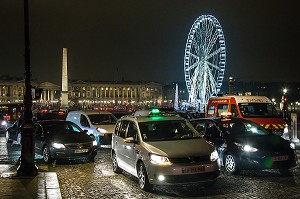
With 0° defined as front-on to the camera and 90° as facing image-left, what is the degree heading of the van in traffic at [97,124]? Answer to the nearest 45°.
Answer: approximately 315°

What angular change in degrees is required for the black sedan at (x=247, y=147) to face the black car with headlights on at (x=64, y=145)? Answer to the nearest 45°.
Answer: approximately 135° to its right

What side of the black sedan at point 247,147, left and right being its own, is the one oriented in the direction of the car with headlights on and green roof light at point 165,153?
right

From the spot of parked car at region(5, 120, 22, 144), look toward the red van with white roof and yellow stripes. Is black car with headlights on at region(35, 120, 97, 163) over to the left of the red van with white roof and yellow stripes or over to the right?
right

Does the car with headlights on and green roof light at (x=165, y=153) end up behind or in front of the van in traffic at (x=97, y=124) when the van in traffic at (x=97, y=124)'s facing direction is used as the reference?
in front

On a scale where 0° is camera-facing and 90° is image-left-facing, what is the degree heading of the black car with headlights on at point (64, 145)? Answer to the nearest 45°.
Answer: approximately 315°

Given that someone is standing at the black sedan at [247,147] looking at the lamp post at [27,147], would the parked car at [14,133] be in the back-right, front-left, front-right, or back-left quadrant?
front-right

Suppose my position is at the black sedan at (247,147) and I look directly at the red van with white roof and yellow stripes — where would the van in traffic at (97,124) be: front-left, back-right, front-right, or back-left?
front-left

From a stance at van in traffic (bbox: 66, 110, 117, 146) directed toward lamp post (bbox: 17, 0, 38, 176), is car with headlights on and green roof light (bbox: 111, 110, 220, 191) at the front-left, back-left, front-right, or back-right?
front-left

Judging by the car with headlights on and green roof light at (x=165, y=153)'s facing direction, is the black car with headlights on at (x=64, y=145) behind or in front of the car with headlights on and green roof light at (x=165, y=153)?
behind

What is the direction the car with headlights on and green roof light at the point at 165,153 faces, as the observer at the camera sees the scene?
facing the viewer and to the right of the viewer

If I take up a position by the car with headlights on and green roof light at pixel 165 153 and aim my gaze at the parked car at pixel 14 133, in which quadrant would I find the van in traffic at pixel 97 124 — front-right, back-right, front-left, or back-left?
front-right

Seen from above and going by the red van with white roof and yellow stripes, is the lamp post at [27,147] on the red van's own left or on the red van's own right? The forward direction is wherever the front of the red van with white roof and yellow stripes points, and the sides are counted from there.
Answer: on the red van's own right
